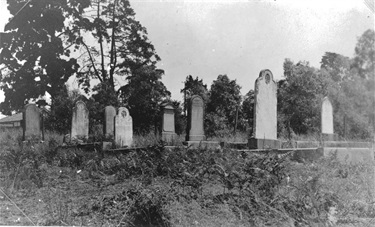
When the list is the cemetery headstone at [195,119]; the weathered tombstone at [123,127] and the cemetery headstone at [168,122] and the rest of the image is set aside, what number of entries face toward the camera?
3

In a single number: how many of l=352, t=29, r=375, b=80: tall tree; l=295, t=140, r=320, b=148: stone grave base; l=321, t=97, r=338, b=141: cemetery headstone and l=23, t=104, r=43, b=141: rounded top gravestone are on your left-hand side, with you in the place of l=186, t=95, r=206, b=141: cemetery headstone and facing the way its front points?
3

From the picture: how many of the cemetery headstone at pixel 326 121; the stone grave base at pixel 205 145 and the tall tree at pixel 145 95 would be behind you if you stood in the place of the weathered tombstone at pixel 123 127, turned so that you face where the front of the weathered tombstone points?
1

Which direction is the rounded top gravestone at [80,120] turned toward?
toward the camera

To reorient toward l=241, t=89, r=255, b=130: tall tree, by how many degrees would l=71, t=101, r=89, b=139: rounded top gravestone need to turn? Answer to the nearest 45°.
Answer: approximately 135° to its left

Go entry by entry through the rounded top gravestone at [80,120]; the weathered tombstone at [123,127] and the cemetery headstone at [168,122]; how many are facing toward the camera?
3

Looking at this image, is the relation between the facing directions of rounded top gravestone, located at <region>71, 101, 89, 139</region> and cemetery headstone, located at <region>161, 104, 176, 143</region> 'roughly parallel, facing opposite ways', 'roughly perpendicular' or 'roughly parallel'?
roughly parallel

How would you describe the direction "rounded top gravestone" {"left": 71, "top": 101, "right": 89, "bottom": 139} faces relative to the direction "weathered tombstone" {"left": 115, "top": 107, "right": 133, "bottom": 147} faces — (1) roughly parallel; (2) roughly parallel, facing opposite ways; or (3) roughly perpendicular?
roughly parallel

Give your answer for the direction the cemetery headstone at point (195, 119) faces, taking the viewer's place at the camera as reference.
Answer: facing the viewer

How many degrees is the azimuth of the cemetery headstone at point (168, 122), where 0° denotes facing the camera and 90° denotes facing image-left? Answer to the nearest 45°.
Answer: approximately 0°

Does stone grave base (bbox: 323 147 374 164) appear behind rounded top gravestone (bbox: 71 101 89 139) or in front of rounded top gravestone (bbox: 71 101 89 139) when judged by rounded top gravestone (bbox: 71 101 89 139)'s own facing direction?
in front
